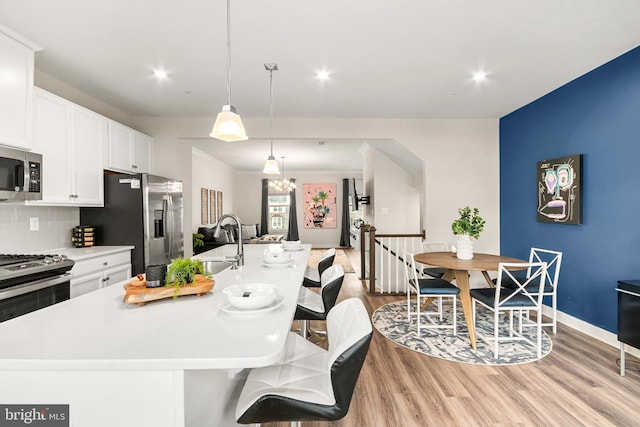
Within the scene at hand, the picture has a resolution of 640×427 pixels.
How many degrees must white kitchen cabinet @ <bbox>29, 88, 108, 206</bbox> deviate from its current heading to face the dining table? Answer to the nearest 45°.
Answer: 0° — it already faces it

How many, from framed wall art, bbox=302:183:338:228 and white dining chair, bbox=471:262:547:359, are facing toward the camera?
1

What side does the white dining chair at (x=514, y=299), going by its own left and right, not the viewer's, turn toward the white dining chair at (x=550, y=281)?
right

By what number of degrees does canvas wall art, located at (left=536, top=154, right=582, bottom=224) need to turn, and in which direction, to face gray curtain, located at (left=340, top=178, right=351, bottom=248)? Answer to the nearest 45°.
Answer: approximately 90° to its right

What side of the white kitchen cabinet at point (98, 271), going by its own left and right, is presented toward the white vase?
front

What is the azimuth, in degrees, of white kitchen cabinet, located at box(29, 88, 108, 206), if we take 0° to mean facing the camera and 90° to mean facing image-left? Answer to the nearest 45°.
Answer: approximately 315°

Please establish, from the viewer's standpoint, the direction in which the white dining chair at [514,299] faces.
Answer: facing away from the viewer and to the left of the viewer

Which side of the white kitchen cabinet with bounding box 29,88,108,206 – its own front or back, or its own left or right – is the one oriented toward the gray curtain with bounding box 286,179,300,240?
left

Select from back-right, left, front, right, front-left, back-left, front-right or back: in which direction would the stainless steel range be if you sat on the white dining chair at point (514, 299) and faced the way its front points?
left

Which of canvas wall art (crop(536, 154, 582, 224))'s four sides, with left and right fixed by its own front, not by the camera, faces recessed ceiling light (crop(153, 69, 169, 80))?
front

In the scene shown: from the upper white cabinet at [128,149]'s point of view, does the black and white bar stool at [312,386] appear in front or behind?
in front

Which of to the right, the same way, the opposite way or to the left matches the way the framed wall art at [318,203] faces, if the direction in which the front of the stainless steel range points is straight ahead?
to the right

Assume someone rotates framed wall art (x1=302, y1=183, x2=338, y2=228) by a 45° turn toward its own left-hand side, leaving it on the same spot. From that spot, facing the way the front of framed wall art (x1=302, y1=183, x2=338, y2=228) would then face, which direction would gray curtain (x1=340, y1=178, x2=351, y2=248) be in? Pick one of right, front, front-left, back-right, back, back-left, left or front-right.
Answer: front-left

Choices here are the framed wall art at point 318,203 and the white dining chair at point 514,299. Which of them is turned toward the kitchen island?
the framed wall art

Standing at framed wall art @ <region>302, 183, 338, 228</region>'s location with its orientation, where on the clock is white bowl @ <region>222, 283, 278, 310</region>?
The white bowl is roughly at 12 o'clock from the framed wall art.
